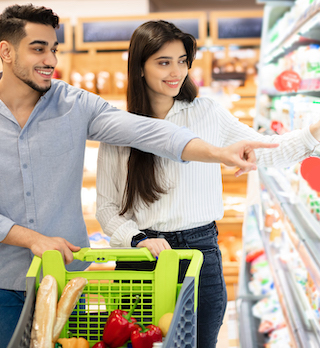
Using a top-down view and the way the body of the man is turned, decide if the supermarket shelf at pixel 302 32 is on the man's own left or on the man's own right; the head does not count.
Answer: on the man's own left

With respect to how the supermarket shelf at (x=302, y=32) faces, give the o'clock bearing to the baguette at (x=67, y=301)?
The baguette is roughly at 11 o'clock from the supermarket shelf.

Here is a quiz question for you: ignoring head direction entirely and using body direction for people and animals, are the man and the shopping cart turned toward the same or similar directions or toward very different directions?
same or similar directions

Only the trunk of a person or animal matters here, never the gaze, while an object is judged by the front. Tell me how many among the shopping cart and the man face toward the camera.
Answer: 2

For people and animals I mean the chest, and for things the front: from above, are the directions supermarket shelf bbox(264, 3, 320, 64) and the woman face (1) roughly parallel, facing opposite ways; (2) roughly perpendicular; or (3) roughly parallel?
roughly perpendicular

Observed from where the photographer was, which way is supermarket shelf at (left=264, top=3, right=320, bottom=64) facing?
facing the viewer and to the left of the viewer

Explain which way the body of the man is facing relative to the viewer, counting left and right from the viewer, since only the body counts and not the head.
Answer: facing the viewer

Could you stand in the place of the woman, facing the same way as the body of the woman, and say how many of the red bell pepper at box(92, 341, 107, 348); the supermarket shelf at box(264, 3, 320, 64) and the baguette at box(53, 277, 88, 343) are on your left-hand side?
1

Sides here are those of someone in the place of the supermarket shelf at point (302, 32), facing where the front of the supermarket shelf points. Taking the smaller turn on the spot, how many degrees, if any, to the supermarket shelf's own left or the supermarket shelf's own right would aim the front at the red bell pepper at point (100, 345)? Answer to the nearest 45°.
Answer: approximately 45° to the supermarket shelf's own left

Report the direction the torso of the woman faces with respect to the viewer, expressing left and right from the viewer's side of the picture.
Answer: facing the viewer and to the right of the viewer

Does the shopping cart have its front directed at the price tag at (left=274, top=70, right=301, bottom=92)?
no

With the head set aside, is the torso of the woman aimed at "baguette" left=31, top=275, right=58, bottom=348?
no

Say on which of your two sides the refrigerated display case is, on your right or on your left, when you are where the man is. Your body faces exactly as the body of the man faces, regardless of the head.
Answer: on your left
